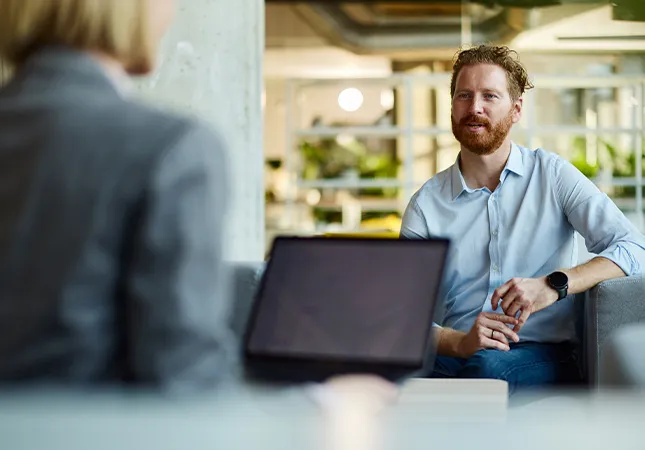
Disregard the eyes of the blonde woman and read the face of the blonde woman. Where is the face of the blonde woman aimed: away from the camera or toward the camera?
away from the camera

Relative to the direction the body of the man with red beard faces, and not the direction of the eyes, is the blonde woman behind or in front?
in front

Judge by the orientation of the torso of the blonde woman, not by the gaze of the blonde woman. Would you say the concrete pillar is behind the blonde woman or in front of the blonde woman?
in front

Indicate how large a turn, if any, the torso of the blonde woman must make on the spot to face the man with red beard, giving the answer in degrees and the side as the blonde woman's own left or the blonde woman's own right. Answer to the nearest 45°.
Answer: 0° — they already face them

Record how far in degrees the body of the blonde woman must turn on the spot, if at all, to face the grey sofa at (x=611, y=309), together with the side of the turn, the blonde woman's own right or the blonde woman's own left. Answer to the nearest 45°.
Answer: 0° — they already face it

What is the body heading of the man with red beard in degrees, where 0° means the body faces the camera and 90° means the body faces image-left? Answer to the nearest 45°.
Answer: approximately 45°

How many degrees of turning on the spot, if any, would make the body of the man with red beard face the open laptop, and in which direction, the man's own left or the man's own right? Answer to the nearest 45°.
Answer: approximately 45° to the man's own left

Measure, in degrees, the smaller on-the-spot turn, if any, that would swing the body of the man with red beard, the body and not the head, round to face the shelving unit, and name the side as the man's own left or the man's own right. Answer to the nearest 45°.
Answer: approximately 135° to the man's own right

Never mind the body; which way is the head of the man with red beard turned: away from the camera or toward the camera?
toward the camera

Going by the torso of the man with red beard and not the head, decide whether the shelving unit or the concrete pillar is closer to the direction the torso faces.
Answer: the concrete pillar

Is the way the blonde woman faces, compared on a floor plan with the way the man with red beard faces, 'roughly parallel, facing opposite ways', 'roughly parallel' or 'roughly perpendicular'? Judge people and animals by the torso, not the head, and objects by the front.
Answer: roughly parallel, facing opposite ways

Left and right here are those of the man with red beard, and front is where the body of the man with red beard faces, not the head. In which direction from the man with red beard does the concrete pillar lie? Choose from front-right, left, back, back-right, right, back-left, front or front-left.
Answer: right

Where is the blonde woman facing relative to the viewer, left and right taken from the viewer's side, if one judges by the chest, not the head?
facing away from the viewer and to the right of the viewer

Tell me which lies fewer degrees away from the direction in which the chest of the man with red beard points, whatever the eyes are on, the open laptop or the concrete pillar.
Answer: the open laptop
